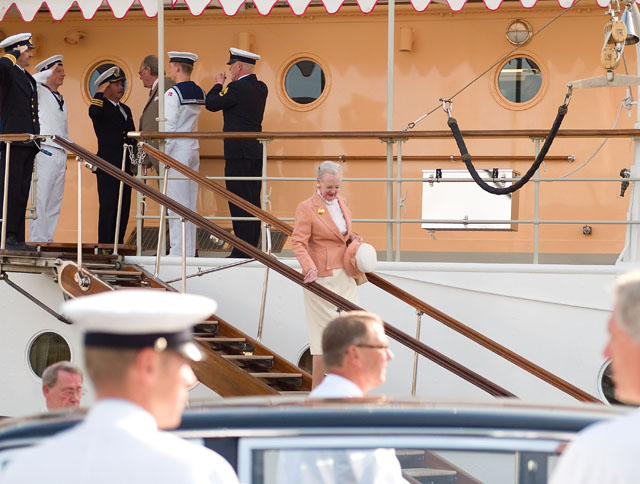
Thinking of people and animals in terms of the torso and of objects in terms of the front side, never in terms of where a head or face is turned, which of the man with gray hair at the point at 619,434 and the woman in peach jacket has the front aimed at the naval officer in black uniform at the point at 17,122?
the man with gray hair

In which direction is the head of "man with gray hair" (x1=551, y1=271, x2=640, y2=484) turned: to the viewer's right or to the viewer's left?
to the viewer's left

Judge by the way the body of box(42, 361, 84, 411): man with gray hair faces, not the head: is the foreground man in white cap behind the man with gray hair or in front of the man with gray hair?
in front

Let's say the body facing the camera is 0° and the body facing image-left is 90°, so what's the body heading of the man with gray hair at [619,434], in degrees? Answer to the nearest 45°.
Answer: approximately 135°

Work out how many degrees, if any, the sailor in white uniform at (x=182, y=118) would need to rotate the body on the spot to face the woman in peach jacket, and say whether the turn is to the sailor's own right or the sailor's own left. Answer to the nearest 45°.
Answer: approximately 135° to the sailor's own left

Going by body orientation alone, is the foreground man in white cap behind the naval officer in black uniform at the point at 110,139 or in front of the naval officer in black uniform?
in front

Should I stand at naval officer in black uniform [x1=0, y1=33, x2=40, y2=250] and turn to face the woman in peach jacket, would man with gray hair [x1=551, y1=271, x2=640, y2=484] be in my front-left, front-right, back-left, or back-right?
front-right

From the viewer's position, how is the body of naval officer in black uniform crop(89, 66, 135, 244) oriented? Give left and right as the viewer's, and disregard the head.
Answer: facing the viewer and to the right of the viewer

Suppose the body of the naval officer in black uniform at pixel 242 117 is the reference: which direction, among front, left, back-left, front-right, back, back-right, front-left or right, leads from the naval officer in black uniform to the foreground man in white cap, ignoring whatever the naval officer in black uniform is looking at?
back-left

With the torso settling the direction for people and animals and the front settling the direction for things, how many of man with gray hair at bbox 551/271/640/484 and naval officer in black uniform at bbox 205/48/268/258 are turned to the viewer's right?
0

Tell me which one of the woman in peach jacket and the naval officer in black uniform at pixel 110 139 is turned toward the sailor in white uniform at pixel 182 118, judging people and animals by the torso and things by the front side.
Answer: the naval officer in black uniform
